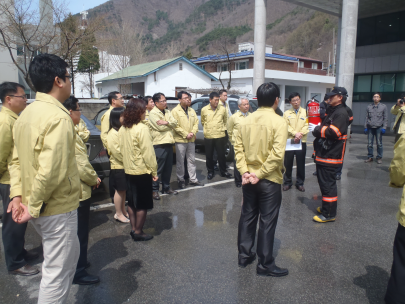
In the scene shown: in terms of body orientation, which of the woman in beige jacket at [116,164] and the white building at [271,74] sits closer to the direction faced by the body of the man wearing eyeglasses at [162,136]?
the woman in beige jacket

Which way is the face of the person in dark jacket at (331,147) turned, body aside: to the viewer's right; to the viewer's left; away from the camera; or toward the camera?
to the viewer's left

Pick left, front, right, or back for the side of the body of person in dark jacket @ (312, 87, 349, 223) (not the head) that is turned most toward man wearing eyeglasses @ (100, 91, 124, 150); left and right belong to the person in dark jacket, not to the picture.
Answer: front

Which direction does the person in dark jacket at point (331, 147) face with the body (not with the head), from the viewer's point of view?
to the viewer's left

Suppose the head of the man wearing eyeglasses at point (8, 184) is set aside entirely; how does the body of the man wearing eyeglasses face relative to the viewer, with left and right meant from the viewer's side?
facing to the right of the viewer

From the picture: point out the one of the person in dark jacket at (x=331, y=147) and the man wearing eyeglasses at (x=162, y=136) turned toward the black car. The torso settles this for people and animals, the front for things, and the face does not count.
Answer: the person in dark jacket

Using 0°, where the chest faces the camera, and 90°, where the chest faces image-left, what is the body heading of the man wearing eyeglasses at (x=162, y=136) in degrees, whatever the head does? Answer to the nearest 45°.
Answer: approximately 315°

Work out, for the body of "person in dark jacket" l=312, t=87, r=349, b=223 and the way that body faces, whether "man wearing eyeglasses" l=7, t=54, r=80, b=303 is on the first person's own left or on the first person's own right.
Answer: on the first person's own left

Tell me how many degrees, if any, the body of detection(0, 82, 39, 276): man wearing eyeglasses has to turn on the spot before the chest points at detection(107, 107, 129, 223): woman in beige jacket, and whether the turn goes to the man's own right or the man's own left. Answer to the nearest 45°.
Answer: approximately 45° to the man's own left

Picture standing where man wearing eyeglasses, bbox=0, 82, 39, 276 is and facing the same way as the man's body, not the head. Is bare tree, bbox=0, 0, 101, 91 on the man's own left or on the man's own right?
on the man's own left

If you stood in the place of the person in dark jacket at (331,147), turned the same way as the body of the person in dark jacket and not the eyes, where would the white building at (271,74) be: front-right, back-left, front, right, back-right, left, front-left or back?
right

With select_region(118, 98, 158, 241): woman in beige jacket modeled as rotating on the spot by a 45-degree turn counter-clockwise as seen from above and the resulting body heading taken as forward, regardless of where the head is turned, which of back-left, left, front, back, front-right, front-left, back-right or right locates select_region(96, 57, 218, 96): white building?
front

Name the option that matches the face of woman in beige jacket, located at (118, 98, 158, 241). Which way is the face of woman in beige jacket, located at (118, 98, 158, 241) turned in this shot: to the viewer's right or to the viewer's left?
to the viewer's right
